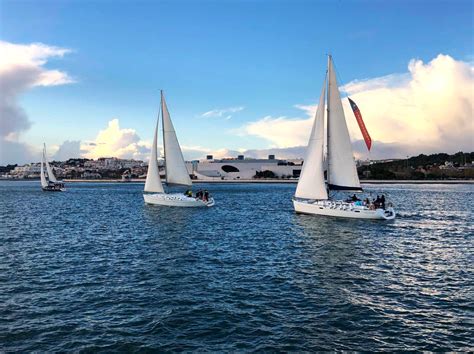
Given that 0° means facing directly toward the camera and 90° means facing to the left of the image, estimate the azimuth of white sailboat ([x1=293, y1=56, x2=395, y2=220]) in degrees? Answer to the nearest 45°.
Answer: approximately 90°
